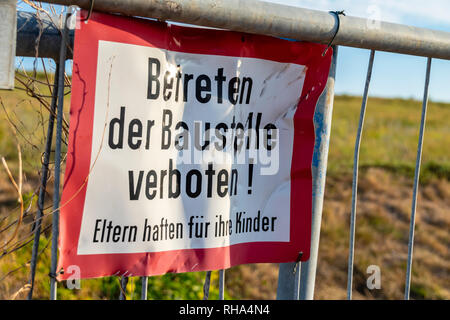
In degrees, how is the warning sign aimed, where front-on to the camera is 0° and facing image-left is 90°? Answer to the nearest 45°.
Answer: approximately 315°
